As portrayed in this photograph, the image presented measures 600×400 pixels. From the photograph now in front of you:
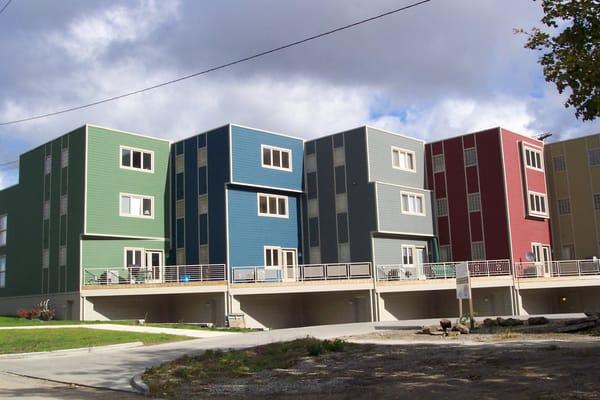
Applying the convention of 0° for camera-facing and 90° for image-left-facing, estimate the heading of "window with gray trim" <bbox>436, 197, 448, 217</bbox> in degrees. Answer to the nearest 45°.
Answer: approximately 45°

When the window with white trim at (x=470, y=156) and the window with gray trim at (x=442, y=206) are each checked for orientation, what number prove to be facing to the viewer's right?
0

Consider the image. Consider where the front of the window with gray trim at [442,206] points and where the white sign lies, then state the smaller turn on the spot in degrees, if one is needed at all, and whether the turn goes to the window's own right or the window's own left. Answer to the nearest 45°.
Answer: approximately 45° to the window's own left

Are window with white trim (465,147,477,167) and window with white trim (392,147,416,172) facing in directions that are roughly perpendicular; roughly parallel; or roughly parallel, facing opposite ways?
roughly perpendicular

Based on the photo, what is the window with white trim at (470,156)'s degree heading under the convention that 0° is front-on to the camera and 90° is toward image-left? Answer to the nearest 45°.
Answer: approximately 45°

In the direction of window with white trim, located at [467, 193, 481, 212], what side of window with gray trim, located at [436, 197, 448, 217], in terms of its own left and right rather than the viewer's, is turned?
left

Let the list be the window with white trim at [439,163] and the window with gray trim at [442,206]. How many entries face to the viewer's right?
0

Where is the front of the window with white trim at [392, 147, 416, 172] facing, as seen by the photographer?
facing the viewer and to the right of the viewer

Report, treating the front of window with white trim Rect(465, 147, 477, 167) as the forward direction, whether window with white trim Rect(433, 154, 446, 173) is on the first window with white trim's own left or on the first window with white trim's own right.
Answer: on the first window with white trim's own right
